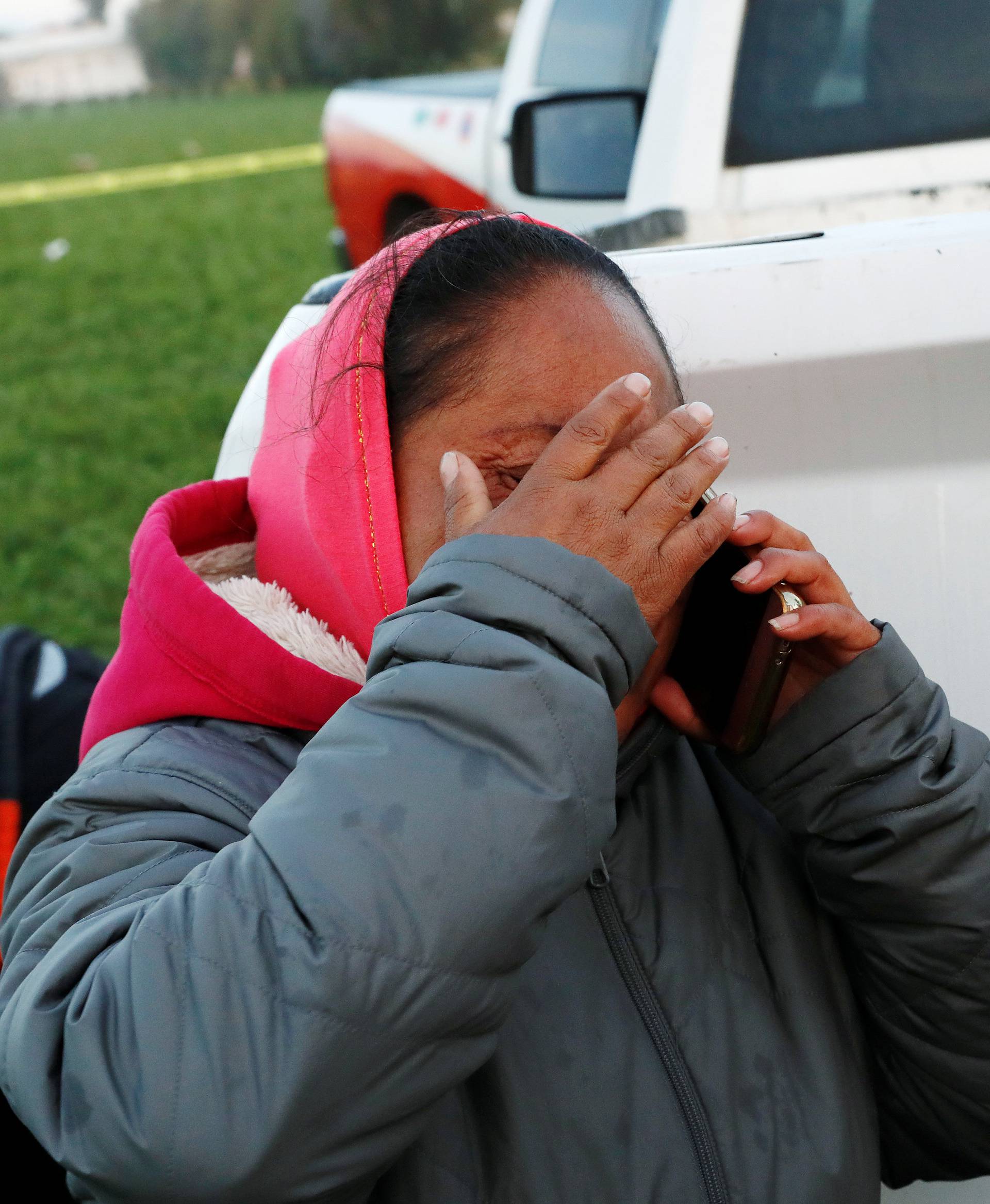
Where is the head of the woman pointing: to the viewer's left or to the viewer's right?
to the viewer's right

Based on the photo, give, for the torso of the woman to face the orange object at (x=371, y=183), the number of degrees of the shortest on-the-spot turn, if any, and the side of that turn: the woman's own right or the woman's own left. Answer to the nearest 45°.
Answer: approximately 135° to the woman's own left

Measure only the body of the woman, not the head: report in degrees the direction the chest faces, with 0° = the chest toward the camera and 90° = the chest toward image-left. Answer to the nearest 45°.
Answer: approximately 315°

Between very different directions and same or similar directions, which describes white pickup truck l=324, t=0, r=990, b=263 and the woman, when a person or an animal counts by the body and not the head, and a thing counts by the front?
very different directions
